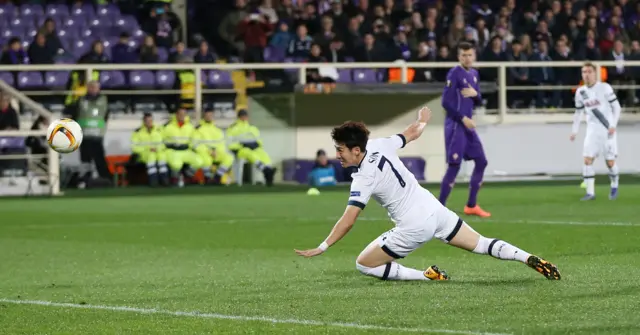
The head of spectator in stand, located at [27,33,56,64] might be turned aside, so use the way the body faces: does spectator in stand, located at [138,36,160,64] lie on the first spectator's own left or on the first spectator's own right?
on the first spectator's own left

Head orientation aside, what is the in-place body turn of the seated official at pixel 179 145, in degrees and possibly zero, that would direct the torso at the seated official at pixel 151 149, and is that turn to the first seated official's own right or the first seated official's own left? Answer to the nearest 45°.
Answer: approximately 90° to the first seated official's own right

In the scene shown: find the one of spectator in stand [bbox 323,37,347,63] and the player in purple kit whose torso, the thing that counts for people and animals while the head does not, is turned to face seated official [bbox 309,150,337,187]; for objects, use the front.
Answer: the spectator in stand

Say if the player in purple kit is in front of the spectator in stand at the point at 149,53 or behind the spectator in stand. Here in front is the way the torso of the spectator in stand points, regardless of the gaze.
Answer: in front

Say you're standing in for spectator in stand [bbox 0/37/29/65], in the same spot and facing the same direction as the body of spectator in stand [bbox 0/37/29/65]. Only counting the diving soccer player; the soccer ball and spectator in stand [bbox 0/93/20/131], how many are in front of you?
3

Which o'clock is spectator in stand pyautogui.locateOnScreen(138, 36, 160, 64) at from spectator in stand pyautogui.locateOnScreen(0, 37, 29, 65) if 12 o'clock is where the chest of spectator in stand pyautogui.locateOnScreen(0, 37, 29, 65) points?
spectator in stand pyautogui.locateOnScreen(138, 36, 160, 64) is roughly at 9 o'clock from spectator in stand pyautogui.locateOnScreen(0, 37, 29, 65).

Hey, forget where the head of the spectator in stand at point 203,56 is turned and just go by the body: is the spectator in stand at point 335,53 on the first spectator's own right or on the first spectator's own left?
on the first spectator's own left

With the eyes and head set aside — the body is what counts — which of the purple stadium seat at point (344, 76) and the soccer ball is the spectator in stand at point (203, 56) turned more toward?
the soccer ball

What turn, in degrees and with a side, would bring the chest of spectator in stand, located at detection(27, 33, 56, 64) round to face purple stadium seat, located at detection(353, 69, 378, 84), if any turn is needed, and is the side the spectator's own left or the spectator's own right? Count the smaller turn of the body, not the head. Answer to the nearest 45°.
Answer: approximately 90° to the spectator's own left

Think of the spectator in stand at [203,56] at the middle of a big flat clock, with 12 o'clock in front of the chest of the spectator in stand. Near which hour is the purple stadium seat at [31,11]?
The purple stadium seat is roughly at 4 o'clock from the spectator in stand.

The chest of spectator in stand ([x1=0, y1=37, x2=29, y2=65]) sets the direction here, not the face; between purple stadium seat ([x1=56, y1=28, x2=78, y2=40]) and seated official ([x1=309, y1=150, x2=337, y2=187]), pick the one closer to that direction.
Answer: the seated official

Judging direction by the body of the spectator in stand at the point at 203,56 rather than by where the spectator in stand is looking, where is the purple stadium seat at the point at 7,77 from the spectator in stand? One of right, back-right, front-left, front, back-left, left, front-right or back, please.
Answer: right

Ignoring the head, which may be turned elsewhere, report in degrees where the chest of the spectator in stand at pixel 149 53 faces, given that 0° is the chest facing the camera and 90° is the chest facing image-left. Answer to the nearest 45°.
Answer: approximately 0°

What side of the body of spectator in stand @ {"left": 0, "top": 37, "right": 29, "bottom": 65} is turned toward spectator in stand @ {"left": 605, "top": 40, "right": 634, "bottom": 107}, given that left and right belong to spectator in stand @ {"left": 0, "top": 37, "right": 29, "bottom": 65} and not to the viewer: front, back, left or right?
left

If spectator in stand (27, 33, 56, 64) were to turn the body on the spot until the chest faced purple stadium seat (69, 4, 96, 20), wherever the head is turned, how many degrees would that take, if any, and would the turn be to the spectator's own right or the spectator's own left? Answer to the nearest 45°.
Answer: approximately 135° to the spectator's own left

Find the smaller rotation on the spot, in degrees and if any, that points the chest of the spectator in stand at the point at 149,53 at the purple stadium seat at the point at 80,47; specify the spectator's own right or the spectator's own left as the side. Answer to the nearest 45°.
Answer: approximately 135° to the spectator's own right
